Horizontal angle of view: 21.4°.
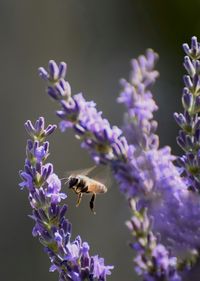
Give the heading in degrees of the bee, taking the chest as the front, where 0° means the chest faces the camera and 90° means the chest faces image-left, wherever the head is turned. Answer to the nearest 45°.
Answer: approximately 90°
